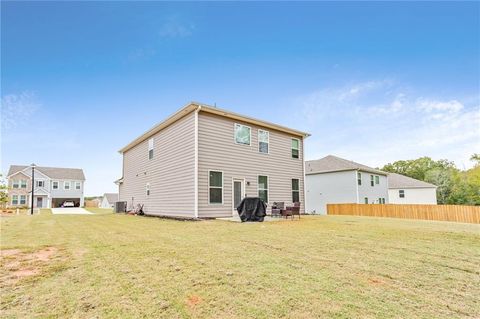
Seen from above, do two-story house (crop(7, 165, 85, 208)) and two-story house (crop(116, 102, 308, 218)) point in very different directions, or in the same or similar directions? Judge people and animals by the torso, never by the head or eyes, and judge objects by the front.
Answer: very different directions

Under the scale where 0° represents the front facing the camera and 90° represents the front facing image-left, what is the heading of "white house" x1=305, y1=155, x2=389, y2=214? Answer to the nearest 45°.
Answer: approximately 135°

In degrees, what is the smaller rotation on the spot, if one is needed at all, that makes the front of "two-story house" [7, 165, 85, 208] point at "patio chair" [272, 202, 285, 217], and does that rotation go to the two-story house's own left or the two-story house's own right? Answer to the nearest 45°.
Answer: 0° — it already faces it

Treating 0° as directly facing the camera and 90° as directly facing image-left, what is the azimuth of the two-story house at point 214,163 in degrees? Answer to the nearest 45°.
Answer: approximately 135°

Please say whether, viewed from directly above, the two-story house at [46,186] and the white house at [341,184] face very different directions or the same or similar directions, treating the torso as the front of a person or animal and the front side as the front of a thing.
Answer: very different directions
